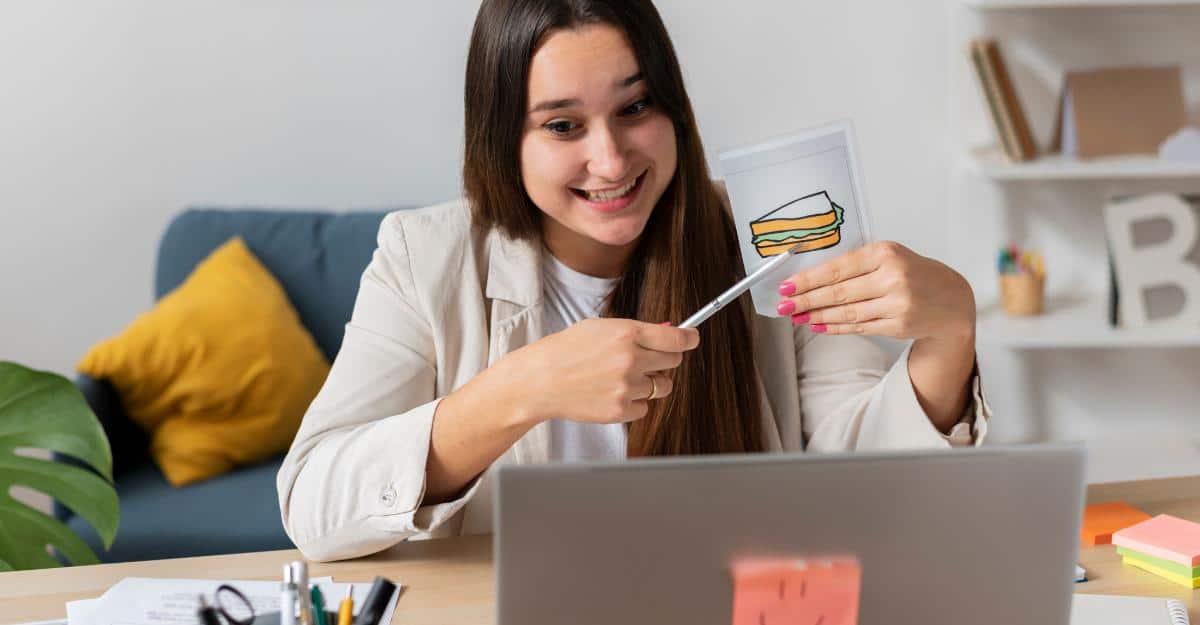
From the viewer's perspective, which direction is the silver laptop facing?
away from the camera

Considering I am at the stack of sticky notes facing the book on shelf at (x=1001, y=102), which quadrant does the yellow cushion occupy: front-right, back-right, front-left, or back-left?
front-left

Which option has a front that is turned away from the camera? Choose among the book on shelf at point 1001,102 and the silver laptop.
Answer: the silver laptop

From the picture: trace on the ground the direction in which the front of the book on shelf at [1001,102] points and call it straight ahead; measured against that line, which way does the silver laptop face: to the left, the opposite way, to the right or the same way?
the opposite way

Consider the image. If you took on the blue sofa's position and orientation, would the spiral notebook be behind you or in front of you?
in front

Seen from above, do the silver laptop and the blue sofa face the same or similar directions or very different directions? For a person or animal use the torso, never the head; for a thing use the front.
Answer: very different directions

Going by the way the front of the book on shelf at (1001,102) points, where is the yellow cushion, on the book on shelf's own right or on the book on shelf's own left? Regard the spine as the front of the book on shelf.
on the book on shelf's own right

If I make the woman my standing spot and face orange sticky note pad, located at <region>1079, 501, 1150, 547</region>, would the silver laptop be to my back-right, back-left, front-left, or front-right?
front-right

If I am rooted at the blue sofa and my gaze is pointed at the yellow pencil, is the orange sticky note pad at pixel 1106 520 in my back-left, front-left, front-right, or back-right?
front-left

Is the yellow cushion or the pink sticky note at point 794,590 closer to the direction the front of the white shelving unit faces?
the pink sticky note

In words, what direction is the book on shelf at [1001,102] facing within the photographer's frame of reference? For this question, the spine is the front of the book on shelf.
facing the viewer

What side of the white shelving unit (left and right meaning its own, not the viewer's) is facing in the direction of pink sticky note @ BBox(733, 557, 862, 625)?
front

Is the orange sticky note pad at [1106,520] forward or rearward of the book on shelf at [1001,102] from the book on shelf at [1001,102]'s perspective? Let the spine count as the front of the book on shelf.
forward

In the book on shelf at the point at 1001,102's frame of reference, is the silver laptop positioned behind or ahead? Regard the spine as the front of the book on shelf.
ahead

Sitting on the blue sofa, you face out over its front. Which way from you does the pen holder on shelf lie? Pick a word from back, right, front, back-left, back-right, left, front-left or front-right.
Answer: left

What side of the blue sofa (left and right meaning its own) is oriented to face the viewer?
front

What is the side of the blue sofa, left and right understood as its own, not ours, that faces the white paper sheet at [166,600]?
front

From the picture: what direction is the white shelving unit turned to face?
toward the camera
